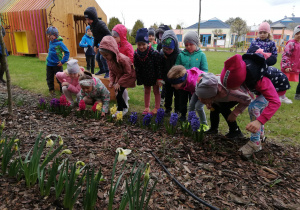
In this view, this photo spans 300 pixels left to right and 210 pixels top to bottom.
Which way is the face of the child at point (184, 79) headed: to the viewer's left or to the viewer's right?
to the viewer's left

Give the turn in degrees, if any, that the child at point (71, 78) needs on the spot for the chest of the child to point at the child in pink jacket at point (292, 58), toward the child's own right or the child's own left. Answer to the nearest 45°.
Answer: approximately 90° to the child's own left

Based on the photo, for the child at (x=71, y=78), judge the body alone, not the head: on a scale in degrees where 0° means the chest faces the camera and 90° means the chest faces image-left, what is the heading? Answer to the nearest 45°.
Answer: approximately 0°

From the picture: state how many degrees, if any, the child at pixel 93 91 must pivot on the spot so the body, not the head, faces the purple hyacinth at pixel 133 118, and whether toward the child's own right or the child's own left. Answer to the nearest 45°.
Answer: approximately 90° to the child's own left

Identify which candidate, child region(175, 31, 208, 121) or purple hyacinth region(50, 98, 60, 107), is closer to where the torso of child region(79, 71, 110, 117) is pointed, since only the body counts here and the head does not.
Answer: the purple hyacinth

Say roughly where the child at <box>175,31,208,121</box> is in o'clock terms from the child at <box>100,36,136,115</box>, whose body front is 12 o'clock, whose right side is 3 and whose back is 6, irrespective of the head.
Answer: the child at <box>175,31,208,121</box> is roughly at 8 o'clock from the child at <box>100,36,136,115</box>.

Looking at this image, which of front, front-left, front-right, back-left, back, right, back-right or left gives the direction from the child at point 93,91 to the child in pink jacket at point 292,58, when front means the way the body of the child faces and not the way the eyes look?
back-left

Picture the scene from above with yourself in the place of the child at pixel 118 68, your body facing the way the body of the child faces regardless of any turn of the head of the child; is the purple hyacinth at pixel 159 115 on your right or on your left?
on your left

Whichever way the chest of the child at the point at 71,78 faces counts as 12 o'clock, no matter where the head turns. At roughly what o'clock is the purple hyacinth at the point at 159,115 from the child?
The purple hyacinth is roughly at 11 o'clock from the child.
